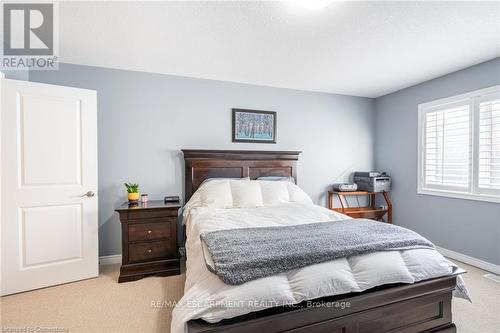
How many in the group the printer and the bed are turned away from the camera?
0

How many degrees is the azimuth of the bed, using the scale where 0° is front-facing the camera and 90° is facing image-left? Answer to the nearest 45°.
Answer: approximately 315°

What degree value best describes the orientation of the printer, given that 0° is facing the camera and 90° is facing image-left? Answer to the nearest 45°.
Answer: approximately 315°

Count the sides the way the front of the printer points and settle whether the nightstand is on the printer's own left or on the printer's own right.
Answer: on the printer's own right

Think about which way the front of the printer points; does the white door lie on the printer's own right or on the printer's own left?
on the printer's own right

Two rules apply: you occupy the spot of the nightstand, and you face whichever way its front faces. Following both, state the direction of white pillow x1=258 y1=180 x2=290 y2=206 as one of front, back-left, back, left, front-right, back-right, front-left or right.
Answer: left

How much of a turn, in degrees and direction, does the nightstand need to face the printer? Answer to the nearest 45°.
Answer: approximately 90° to its left

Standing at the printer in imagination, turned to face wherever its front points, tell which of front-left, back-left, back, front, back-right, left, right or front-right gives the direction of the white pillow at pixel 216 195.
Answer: right

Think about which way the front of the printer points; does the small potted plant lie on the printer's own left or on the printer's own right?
on the printer's own right

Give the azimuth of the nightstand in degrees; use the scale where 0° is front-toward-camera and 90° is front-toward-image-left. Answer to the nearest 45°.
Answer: approximately 0°

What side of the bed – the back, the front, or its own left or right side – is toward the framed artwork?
back

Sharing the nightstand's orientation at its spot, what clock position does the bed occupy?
The bed is roughly at 11 o'clock from the nightstand.
